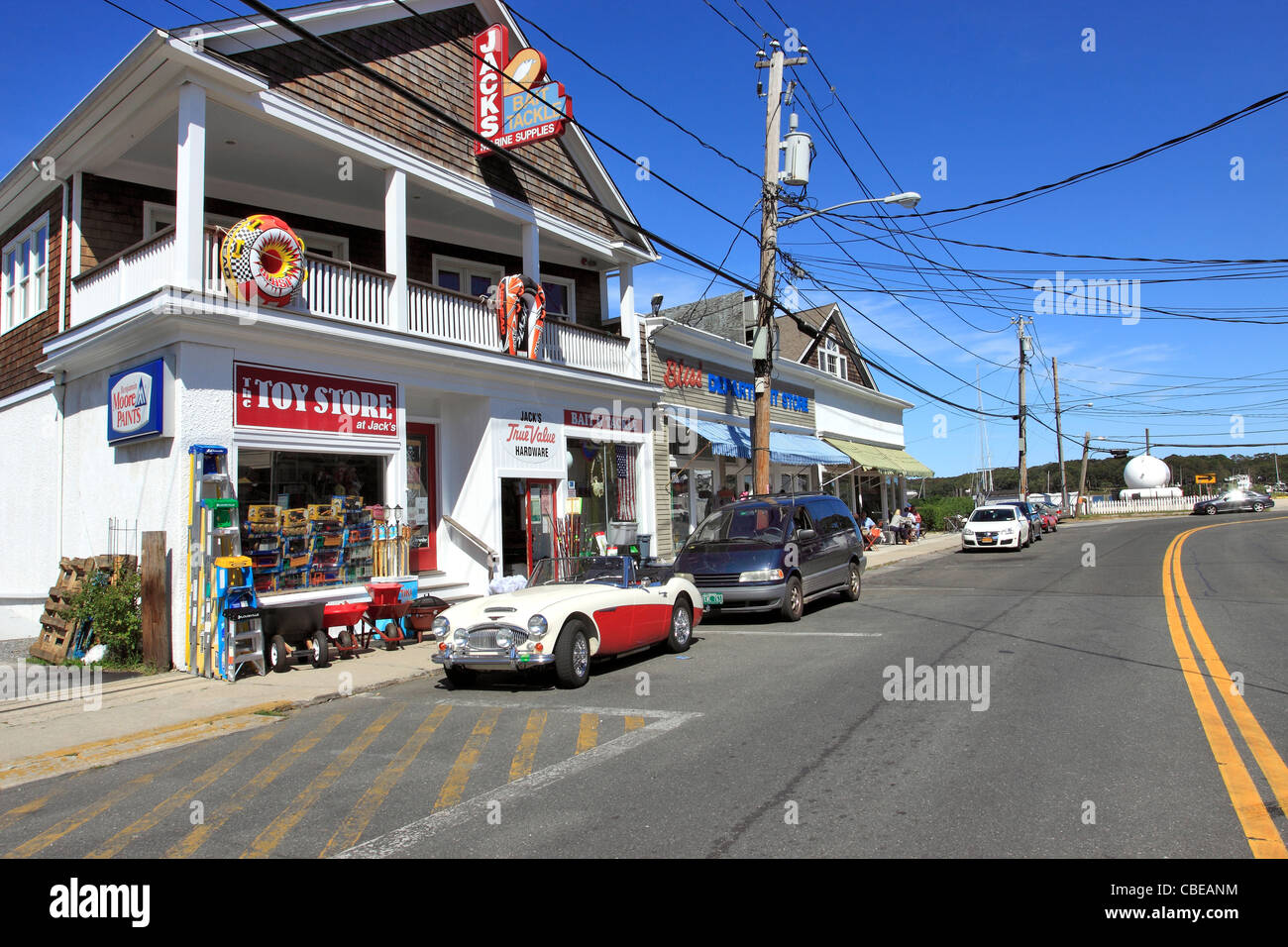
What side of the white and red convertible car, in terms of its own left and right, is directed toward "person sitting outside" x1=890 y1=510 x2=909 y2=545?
back

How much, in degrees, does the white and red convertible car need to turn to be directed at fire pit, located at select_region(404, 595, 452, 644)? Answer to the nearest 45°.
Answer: approximately 90° to its right

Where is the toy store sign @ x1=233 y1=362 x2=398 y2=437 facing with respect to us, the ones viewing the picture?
facing the viewer and to the right of the viewer

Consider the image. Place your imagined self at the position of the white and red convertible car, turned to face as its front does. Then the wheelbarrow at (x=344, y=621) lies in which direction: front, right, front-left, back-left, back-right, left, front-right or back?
right

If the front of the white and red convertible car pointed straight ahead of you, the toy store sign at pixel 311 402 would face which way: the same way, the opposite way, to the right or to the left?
to the left

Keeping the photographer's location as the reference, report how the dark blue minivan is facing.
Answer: facing the viewer and to the left of the viewer

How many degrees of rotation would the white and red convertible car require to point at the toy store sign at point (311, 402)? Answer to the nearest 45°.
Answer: approximately 90° to its right

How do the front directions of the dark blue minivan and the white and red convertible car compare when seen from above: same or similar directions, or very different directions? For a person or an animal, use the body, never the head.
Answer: same or similar directions

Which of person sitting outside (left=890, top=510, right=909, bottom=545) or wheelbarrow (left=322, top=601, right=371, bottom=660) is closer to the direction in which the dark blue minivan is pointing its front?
the wheelbarrow

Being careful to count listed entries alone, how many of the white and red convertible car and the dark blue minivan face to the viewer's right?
0
